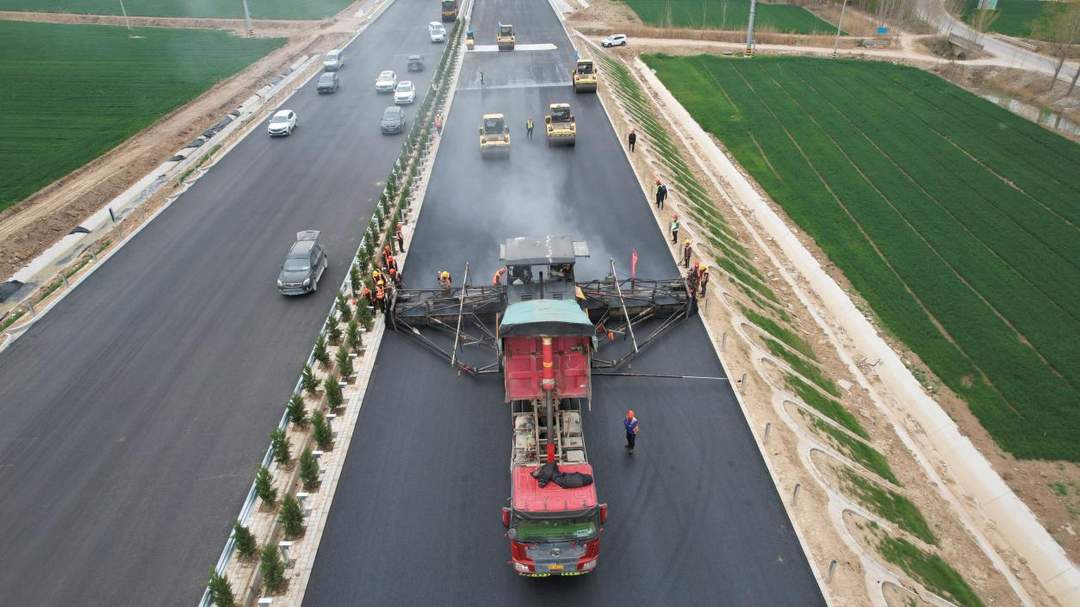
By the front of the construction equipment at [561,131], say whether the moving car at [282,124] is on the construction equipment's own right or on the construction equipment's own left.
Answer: on the construction equipment's own right

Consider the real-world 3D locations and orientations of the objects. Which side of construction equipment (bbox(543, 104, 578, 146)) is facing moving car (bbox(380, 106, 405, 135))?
right

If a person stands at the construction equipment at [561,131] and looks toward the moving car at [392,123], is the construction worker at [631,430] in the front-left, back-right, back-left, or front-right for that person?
back-left

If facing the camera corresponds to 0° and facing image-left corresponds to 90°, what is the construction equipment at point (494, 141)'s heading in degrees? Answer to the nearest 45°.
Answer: approximately 0°

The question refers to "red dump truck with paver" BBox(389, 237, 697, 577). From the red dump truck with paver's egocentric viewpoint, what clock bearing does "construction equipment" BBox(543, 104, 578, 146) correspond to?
The construction equipment is roughly at 6 o'clock from the red dump truck with paver.

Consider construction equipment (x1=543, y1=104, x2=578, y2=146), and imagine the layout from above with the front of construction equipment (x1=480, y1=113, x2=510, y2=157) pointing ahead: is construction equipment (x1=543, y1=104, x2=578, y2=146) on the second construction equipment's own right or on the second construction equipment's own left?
on the second construction equipment's own left

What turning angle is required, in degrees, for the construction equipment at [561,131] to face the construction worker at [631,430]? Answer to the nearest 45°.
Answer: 0° — it already faces them

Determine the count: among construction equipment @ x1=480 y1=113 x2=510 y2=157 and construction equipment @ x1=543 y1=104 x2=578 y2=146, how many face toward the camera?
2

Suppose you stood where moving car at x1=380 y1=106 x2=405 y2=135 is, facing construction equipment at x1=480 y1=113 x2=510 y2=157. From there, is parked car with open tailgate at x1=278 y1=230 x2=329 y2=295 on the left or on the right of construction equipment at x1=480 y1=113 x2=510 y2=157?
right

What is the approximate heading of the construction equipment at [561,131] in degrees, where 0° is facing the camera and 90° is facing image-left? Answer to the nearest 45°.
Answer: approximately 0°

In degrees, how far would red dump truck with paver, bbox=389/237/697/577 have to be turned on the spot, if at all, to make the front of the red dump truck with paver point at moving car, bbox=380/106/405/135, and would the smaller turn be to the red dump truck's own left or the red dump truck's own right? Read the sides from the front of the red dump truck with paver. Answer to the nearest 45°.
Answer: approximately 180°
